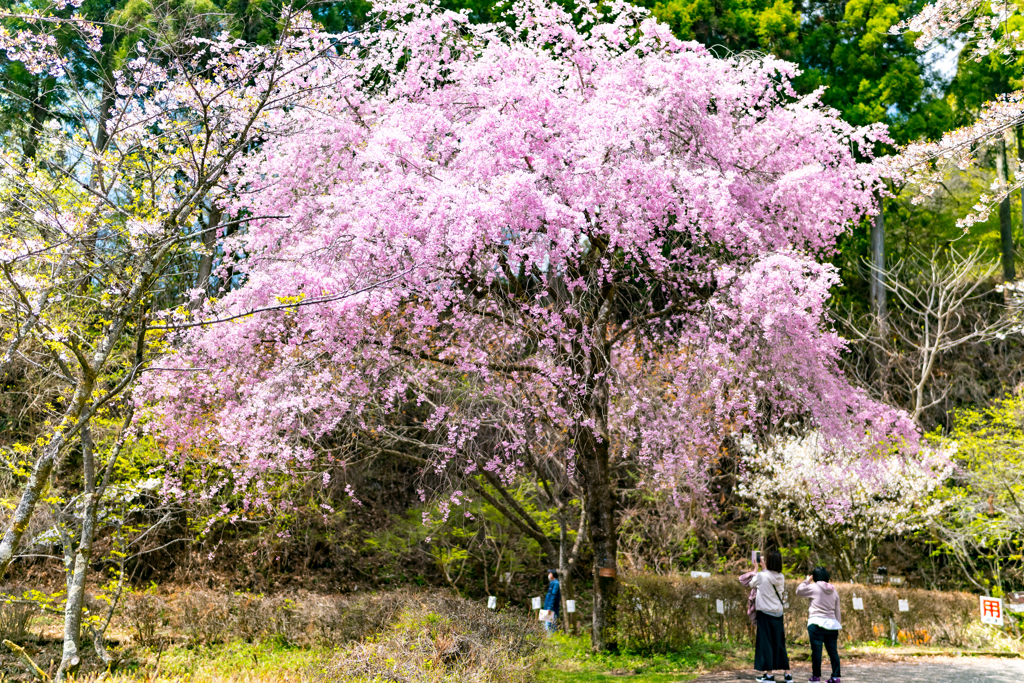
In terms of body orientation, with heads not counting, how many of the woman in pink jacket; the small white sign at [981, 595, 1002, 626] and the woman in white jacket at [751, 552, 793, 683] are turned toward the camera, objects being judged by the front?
1

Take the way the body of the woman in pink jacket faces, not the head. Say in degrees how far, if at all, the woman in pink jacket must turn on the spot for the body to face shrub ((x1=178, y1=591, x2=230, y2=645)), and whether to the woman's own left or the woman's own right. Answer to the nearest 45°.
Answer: approximately 45° to the woman's own left

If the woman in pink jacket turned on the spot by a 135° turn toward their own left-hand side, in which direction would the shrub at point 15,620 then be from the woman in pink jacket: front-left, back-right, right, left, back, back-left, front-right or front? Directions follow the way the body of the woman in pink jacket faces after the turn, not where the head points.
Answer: right

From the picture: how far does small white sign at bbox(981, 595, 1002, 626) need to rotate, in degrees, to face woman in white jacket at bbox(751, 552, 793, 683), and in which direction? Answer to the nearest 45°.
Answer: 0° — it already faces them

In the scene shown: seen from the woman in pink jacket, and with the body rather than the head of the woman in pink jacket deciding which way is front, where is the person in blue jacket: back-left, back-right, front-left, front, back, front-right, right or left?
front

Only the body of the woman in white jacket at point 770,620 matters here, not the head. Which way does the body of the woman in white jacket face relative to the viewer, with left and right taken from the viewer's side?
facing away from the viewer and to the left of the viewer

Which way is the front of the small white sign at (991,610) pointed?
toward the camera

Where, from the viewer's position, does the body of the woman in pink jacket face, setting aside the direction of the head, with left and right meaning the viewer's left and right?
facing away from the viewer and to the left of the viewer

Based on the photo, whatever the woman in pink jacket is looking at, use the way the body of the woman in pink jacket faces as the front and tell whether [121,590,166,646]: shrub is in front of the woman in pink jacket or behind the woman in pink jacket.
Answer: in front

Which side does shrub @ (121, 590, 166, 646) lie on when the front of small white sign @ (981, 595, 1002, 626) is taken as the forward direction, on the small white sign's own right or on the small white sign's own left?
on the small white sign's own right

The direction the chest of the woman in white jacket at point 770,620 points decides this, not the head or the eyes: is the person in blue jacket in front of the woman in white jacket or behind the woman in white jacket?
in front

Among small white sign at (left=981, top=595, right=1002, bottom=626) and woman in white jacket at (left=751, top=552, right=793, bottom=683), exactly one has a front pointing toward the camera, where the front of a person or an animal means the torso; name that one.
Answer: the small white sign

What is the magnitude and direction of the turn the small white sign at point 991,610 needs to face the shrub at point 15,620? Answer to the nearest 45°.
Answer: approximately 45° to its right

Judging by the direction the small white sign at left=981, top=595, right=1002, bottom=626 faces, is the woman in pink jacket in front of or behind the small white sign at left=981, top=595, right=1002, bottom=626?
in front

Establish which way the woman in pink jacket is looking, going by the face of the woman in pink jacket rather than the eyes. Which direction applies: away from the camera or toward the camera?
away from the camera

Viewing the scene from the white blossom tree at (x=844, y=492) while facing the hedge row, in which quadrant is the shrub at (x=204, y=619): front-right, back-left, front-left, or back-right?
front-right
